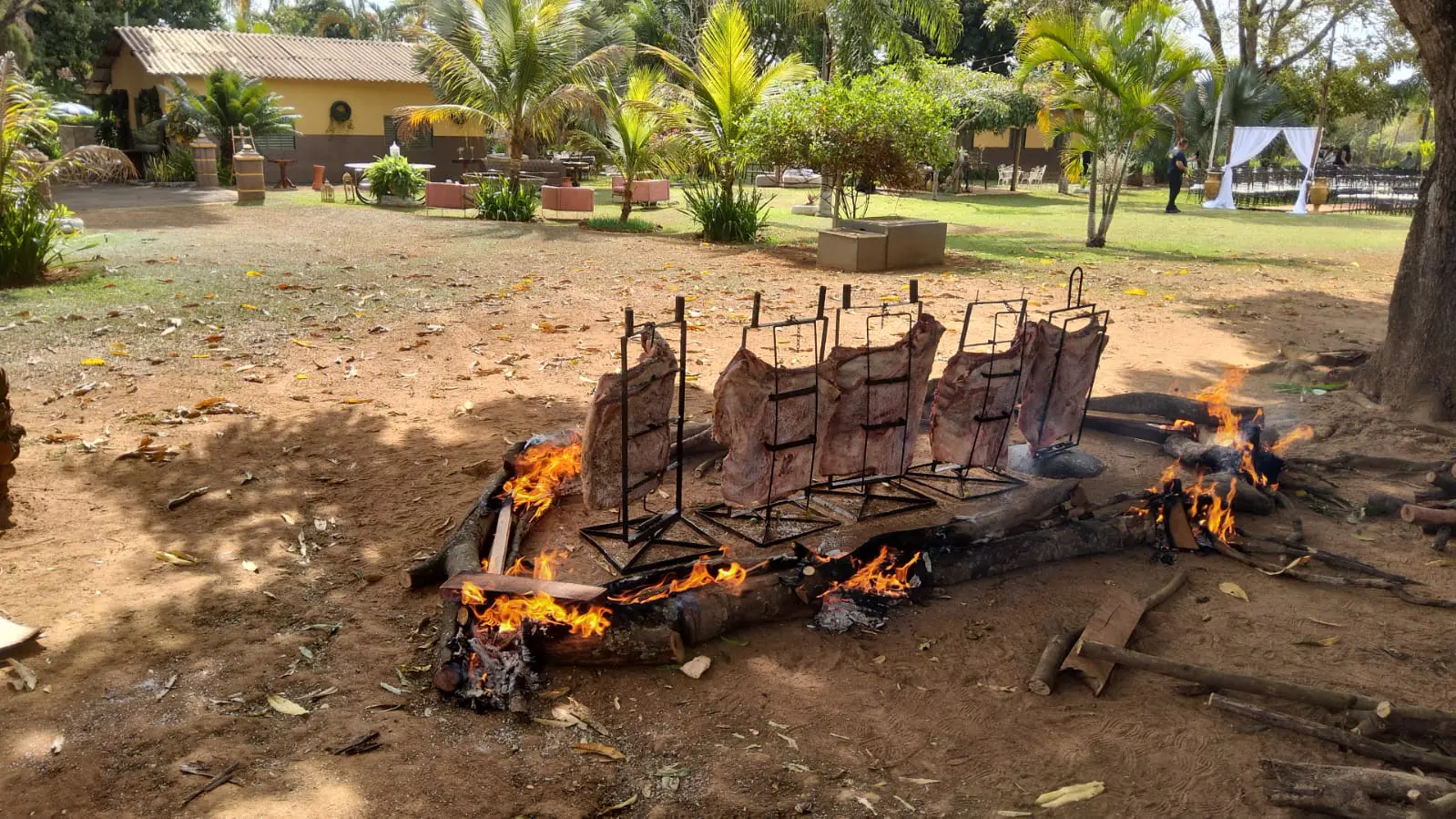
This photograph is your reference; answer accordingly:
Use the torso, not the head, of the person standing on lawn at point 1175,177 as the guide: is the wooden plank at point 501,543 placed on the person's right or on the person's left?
on the person's right

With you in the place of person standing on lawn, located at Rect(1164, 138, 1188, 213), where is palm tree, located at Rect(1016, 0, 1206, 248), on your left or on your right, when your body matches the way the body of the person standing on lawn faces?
on your right

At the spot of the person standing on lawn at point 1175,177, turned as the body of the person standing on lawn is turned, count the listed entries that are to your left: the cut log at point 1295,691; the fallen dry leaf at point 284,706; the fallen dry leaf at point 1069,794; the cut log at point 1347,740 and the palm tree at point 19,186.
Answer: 0

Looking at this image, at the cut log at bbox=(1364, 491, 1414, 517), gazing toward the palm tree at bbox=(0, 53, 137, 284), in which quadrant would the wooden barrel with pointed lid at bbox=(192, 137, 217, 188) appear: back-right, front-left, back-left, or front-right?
front-right

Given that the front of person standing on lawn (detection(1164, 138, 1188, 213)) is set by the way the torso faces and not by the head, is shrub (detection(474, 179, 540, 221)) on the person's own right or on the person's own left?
on the person's own right
